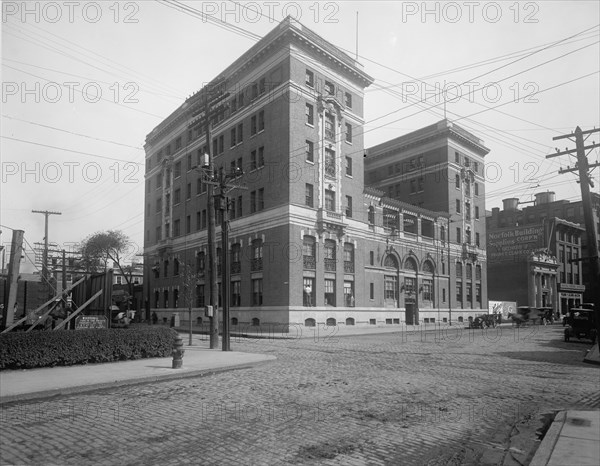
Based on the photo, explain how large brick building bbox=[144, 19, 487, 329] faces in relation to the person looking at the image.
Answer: facing the viewer and to the right of the viewer

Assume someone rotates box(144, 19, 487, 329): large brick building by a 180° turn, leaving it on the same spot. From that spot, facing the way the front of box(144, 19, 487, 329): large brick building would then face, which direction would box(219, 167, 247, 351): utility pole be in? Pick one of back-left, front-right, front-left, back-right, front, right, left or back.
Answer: back-left

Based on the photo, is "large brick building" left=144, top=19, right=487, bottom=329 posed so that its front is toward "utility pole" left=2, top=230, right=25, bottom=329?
no

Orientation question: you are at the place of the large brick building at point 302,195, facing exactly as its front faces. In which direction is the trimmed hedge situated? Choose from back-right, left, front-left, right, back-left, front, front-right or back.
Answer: front-right

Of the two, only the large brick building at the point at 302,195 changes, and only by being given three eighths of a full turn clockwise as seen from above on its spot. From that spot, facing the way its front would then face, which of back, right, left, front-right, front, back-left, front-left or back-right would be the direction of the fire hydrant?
left
